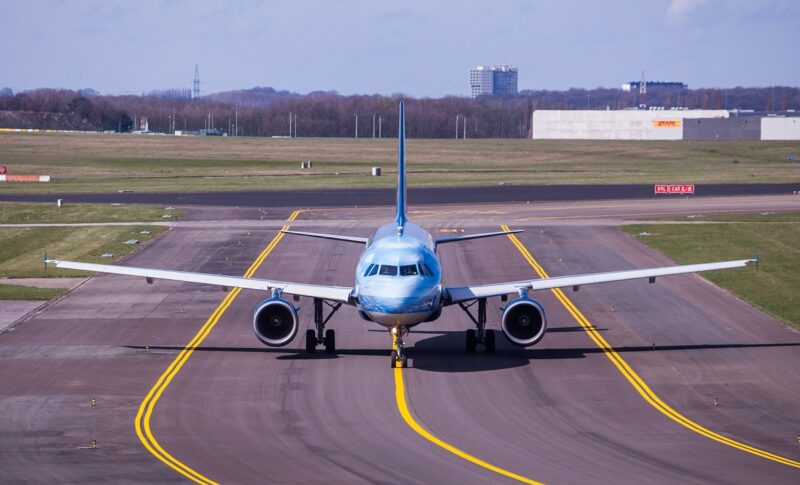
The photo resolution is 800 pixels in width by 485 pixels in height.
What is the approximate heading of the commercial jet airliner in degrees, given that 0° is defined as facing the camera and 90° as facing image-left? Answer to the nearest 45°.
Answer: approximately 0°
